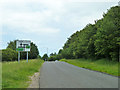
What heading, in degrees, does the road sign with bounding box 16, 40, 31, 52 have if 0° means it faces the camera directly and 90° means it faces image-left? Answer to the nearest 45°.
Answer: approximately 0°
